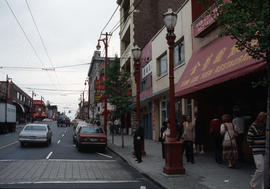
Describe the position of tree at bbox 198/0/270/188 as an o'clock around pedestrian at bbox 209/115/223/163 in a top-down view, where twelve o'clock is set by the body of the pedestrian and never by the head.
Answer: The tree is roughly at 6 o'clock from the pedestrian.

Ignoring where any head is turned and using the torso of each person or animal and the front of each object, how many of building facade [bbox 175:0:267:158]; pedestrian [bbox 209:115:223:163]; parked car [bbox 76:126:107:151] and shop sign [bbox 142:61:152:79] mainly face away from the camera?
2

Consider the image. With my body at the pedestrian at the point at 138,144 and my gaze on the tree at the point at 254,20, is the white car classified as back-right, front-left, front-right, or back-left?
back-right

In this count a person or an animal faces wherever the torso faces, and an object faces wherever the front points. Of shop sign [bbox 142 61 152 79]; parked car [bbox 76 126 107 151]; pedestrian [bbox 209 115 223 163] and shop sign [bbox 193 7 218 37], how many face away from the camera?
2

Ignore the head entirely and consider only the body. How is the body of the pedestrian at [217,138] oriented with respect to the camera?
away from the camera

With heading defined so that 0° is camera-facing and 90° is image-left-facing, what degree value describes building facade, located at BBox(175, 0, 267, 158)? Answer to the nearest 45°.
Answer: approximately 45°

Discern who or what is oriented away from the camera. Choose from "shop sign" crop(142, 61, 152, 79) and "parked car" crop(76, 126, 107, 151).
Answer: the parked car

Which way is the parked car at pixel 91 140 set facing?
away from the camera

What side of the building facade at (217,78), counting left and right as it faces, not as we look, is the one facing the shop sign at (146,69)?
right

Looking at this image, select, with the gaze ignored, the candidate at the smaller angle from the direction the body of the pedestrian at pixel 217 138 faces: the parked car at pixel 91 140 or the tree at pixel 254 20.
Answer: the parked car
